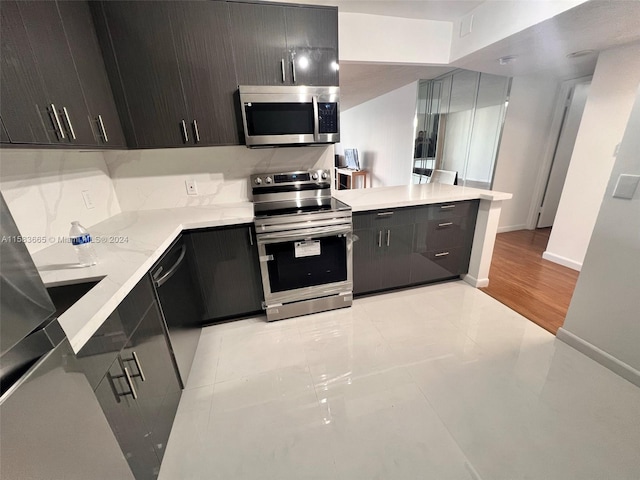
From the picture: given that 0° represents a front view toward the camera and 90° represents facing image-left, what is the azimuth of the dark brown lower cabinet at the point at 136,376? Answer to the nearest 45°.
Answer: approximately 315°

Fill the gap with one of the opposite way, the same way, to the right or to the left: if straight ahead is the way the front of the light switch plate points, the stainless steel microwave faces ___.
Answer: to the left

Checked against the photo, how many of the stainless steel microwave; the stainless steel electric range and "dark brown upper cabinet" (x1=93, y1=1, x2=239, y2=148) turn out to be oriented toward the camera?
3

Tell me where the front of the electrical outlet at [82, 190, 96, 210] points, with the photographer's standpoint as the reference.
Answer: facing the viewer and to the right of the viewer

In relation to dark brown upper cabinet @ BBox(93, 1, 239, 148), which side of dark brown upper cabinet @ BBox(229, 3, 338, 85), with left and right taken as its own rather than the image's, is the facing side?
right

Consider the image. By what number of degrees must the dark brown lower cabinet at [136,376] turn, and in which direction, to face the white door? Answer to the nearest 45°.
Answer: approximately 45° to its left

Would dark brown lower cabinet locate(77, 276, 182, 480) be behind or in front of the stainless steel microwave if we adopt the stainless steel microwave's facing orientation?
in front

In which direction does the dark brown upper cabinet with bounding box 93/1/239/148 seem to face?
toward the camera

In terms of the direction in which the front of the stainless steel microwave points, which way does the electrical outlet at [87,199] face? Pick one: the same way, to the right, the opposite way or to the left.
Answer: to the left

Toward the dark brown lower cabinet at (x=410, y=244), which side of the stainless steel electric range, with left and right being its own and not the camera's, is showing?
left

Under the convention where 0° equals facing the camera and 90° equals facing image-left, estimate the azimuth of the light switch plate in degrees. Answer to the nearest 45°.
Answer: approximately 45°

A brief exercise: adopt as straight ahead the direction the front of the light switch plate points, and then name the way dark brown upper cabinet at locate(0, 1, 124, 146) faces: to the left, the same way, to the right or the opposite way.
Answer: the opposite way

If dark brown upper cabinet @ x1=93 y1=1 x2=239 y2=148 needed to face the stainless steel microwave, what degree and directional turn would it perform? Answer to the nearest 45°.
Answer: approximately 90° to its left

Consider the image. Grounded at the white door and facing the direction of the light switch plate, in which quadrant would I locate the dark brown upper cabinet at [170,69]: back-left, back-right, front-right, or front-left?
front-right

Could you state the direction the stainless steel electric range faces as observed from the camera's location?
facing the viewer

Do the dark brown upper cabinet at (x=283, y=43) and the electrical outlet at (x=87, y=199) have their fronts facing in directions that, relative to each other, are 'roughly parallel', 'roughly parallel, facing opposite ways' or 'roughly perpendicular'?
roughly perpendicular

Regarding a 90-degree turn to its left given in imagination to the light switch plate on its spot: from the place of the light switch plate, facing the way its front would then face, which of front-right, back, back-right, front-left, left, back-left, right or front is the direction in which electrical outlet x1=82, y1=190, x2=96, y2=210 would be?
right
